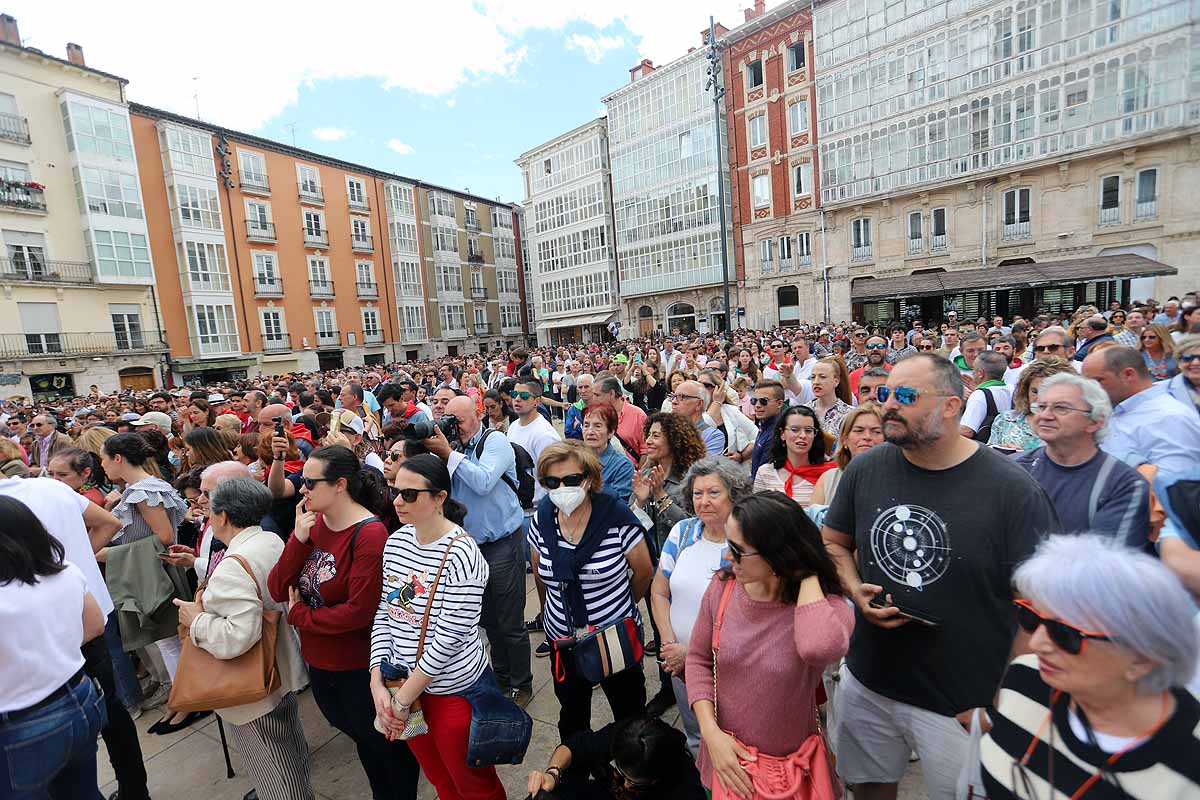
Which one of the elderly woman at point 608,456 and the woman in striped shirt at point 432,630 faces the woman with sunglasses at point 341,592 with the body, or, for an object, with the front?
the elderly woman

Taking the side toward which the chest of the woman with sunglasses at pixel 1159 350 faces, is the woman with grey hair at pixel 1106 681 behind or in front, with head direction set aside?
in front

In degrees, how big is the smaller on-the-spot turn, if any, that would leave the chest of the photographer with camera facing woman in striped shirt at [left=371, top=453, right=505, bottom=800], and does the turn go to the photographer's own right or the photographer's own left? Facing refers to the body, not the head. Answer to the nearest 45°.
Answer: approximately 90° to the photographer's own left

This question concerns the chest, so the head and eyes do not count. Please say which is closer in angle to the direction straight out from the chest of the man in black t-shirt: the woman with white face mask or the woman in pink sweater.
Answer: the woman in pink sweater

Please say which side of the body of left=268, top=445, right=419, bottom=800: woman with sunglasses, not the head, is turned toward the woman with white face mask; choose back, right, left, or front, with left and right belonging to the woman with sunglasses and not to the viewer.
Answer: left

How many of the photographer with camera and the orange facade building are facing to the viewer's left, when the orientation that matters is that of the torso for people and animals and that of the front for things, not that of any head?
1

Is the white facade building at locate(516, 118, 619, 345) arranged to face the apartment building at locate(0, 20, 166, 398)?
yes

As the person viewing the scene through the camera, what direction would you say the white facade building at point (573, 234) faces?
facing the viewer and to the left of the viewer

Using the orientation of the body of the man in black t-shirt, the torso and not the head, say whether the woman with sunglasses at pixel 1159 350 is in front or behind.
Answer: behind

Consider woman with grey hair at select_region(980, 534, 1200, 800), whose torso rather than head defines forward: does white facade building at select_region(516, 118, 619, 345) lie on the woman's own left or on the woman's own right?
on the woman's own right
